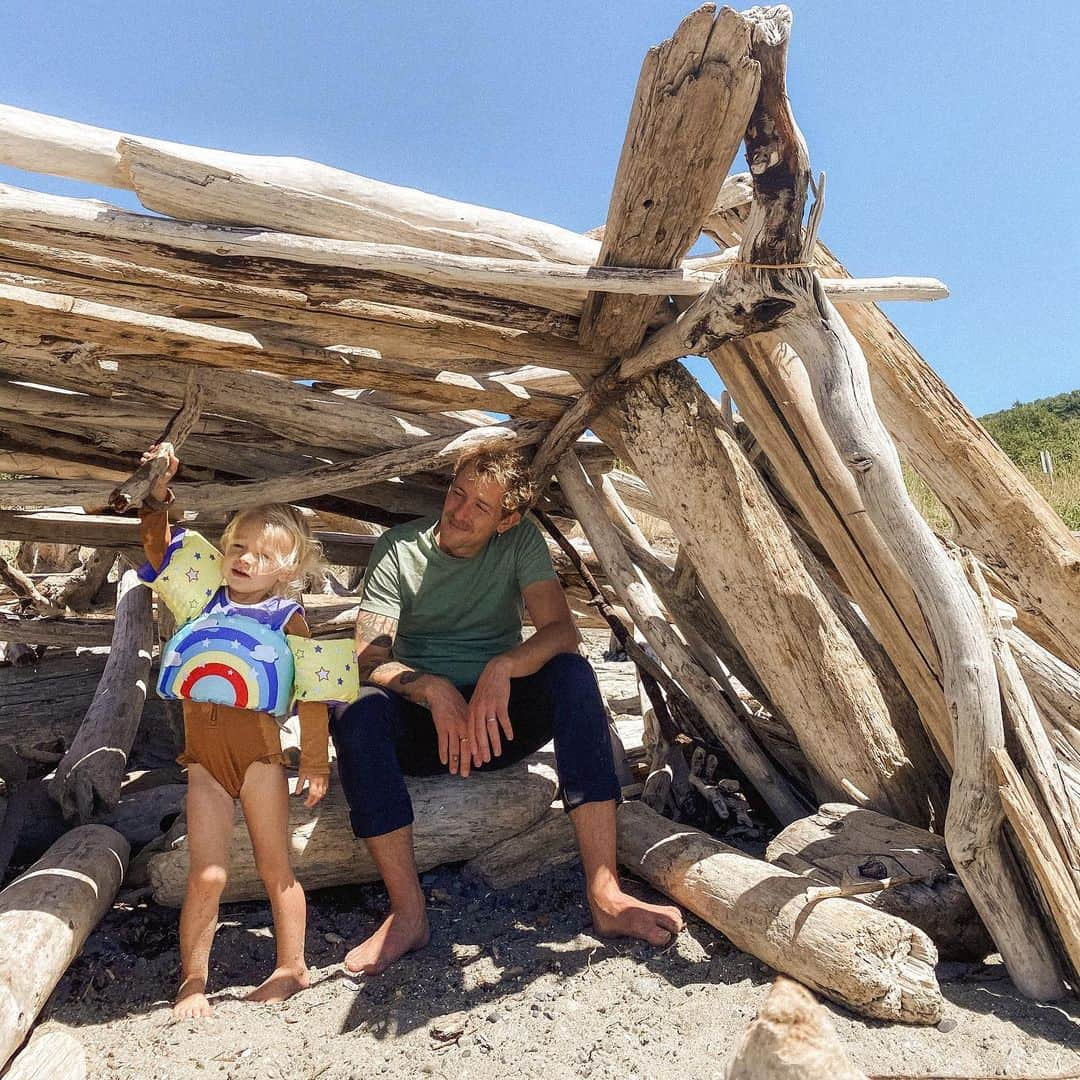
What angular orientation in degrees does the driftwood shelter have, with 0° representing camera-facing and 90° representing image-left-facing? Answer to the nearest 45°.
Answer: approximately 0°

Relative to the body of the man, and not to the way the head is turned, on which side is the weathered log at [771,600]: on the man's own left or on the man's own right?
on the man's own left

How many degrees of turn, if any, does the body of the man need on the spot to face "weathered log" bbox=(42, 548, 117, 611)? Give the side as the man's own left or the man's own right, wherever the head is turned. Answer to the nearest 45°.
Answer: approximately 135° to the man's own right

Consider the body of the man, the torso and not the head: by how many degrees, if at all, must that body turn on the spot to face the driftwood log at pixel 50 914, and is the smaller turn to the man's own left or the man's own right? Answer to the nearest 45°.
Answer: approximately 45° to the man's own right
